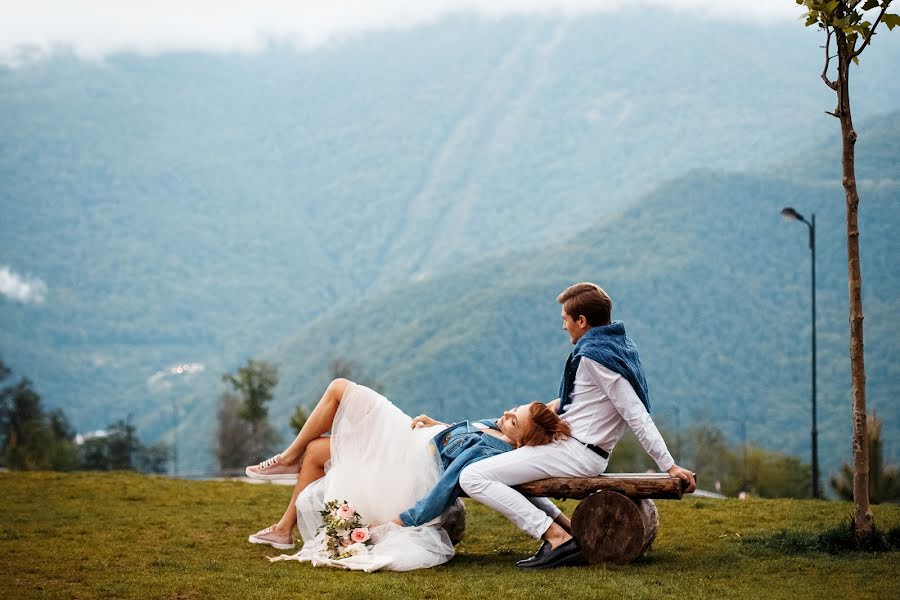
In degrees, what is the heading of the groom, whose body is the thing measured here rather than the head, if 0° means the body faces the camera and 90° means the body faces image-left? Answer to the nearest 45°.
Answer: approximately 90°

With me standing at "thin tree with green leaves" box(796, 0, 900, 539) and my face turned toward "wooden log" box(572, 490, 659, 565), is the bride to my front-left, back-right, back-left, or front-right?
front-right

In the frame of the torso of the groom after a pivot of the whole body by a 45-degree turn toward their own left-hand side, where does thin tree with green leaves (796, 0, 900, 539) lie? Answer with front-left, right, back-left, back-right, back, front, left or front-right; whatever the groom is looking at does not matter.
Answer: back-left
